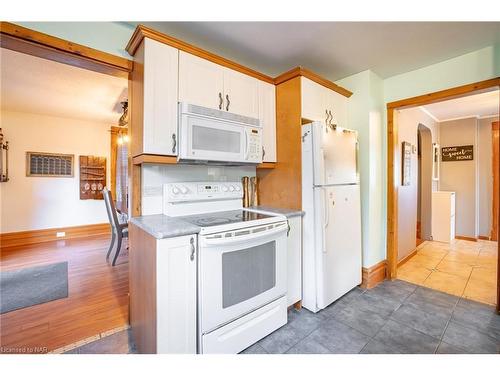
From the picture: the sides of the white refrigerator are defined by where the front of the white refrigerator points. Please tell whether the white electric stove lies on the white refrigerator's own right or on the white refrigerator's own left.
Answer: on the white refrigerator's own right

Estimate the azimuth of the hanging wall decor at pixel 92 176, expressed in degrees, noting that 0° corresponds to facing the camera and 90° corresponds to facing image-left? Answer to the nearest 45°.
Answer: approximately 0°

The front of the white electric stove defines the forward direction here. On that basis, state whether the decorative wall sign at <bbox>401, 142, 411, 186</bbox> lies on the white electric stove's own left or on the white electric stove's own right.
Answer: on the white electric stove's own left

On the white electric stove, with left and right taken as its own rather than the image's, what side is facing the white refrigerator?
left

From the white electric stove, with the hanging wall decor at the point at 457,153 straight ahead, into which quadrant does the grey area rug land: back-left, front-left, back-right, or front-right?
back-left

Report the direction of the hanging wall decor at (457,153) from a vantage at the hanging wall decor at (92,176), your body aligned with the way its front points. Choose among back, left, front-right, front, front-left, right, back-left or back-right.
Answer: front-left

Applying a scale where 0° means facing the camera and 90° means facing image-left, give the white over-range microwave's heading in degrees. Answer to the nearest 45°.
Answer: approximately 315°

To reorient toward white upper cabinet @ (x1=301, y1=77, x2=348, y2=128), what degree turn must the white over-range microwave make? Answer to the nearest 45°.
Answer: approximately 45° to its left

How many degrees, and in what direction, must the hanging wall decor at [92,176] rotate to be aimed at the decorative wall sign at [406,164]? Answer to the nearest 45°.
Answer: approximately 45° to its left
